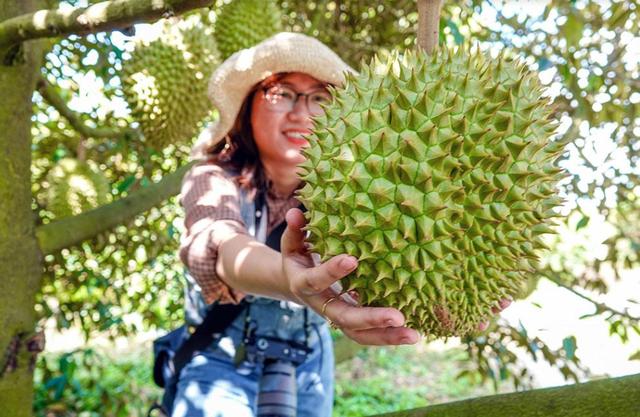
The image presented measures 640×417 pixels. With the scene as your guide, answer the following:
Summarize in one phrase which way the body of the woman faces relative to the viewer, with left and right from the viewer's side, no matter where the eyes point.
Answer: facing the viewer and to the right of the viewer

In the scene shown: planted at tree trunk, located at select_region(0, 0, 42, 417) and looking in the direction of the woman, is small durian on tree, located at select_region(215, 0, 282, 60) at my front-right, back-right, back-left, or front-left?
front-left

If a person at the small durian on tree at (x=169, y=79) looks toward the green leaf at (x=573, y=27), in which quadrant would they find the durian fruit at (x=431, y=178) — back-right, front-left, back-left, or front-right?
front-right

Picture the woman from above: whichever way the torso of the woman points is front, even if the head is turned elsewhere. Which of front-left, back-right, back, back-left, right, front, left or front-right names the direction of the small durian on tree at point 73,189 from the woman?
back

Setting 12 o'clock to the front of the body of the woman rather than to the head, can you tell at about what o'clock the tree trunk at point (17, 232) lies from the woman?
The tree trunk is roughly at 5 o'clock from the woman.

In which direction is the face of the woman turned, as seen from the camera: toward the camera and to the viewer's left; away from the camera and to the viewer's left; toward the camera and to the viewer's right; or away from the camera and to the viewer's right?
toward the camera and to the viewer's right

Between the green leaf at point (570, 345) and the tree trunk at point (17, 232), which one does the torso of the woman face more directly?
the green leaf
